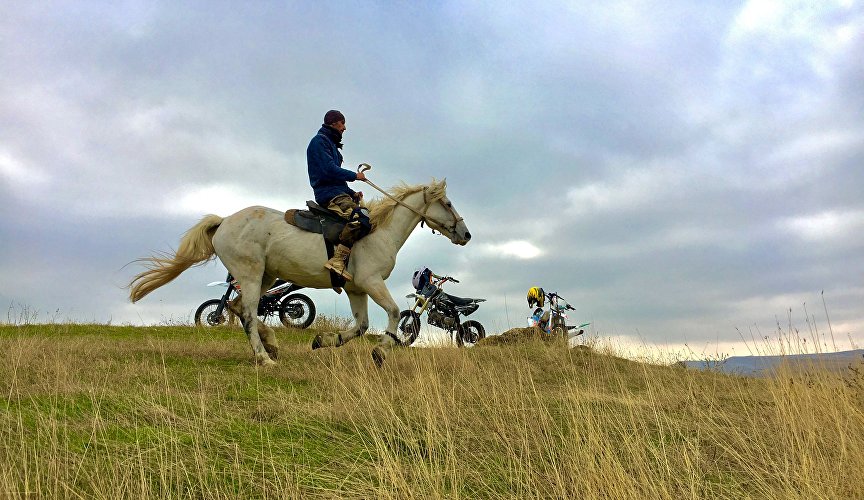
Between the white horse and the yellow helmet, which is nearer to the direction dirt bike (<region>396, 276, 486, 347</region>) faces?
the white horse

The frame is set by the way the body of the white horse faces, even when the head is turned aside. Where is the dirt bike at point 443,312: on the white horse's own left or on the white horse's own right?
on the white horse's own left

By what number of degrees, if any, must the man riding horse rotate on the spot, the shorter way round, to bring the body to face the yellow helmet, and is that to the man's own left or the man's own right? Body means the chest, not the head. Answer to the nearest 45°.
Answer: approximately 45° to the man's own left

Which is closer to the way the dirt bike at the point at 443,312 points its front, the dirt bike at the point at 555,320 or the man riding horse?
the man riding horse

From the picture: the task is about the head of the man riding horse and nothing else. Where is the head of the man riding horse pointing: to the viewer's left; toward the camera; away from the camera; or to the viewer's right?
to the viewer's right

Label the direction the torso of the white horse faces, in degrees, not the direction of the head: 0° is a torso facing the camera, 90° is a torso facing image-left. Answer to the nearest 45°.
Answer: approximately 270°

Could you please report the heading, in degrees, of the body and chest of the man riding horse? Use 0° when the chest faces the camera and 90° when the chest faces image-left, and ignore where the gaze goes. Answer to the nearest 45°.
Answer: approximately 270°

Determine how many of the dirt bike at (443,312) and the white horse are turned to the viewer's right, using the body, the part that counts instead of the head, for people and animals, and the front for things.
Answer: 1

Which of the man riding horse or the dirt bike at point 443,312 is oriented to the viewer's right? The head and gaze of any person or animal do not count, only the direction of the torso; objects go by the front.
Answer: the man riding horse

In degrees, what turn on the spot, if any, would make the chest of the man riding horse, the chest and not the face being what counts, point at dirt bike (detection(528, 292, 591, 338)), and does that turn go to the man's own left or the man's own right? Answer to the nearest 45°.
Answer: approximately 45° to the man's own left
